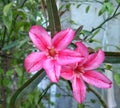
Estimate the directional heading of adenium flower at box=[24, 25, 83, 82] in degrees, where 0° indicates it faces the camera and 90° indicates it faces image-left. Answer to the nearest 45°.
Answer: approximately 0°
